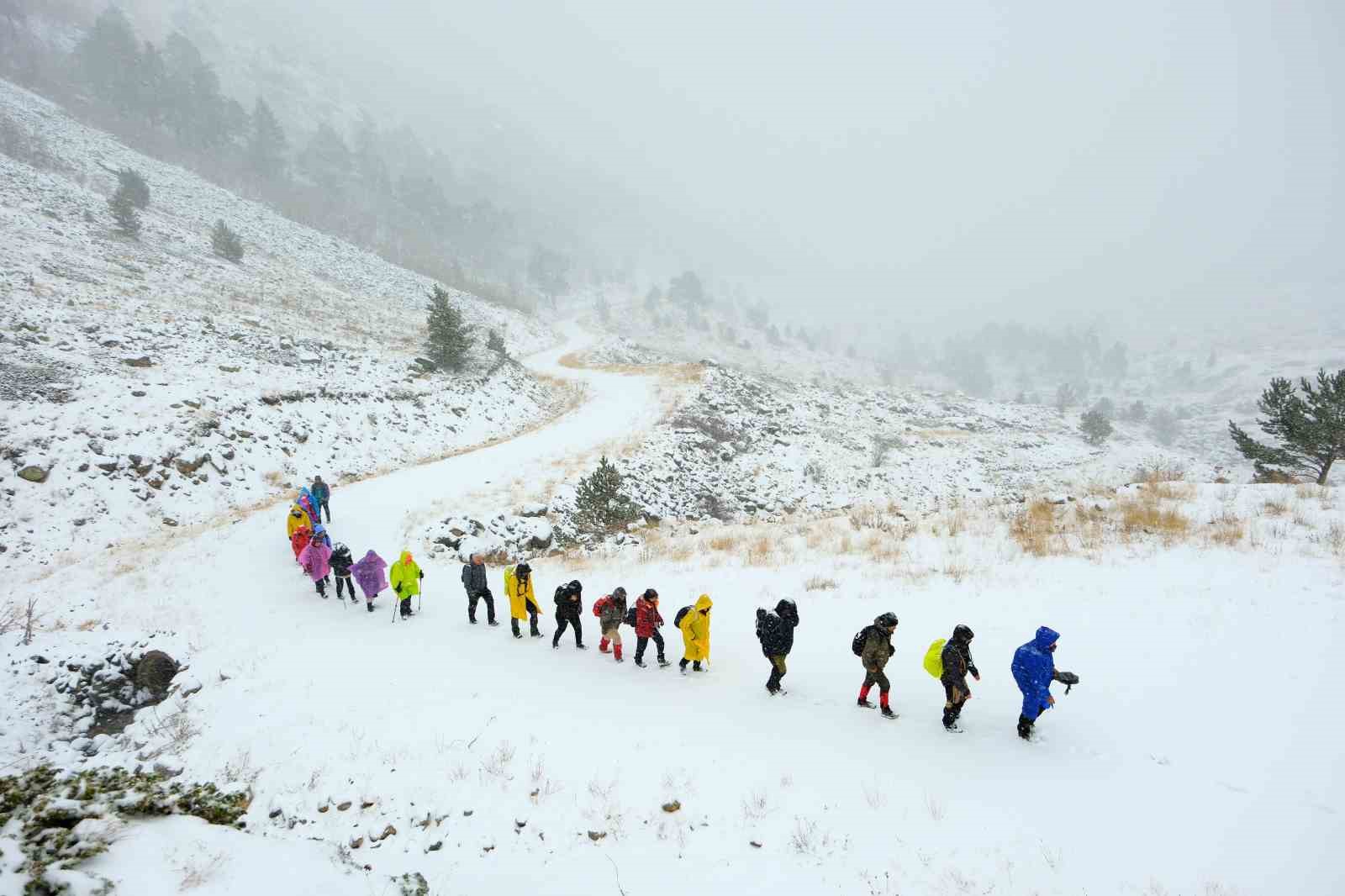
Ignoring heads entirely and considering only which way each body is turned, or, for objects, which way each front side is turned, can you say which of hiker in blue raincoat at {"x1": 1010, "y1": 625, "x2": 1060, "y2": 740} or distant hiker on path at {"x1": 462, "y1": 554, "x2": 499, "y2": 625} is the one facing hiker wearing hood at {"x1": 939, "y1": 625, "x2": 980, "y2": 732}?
the distant hiker on path

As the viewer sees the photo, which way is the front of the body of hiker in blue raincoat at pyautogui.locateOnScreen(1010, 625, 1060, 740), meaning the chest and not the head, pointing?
to the viewer's right

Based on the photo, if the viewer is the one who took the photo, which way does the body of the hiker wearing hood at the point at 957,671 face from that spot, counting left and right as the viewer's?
facing to the right of the viewer

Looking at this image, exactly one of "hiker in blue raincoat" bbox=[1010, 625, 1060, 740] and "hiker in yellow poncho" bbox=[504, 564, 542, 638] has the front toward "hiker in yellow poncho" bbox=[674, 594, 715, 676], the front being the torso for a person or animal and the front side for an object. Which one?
"hiker in yellow poncho" bbox=[504, 564, 542, 638]

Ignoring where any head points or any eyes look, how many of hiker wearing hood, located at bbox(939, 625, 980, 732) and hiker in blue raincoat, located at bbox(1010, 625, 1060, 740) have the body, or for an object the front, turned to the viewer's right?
2

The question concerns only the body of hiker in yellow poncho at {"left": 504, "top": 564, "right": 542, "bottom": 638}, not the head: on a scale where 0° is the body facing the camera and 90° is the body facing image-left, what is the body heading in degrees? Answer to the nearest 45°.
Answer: approximately 315°

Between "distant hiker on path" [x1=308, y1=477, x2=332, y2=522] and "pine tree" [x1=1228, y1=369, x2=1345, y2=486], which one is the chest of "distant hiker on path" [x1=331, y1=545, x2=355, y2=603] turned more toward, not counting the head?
the pine tree

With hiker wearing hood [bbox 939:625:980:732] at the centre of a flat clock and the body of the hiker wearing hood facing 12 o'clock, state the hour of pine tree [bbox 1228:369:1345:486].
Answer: The pine tree is roughly at 10 o'clock from the hiker wearing hood.
